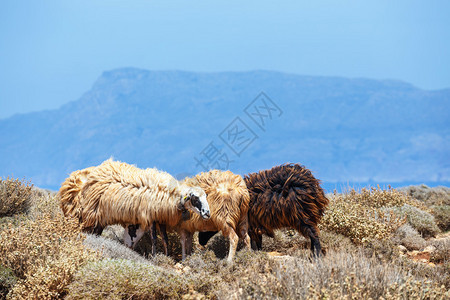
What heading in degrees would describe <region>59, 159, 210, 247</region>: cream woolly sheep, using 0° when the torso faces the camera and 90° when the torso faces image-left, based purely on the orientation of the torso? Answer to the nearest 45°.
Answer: approximately 270°

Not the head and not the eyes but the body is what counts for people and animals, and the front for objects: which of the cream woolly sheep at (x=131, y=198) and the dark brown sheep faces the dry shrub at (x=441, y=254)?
the cream woolly sheep

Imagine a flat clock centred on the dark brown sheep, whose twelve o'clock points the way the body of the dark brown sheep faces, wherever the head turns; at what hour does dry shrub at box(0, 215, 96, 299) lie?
The dry shrub is roughly at 11 o'clock from the dark brown sheep.

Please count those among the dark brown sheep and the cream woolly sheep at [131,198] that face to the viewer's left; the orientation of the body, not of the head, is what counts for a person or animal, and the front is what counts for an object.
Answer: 1

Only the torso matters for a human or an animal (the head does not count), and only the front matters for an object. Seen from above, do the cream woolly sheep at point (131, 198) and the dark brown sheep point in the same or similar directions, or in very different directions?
very different directions

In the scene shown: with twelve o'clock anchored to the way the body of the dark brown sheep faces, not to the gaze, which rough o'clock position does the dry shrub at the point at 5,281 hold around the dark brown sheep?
The dry shrub is roughly at 11 o'clock from the dark brown sheep.

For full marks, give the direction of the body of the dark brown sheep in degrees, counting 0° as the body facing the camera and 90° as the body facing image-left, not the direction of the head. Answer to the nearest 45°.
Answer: approximately 90°

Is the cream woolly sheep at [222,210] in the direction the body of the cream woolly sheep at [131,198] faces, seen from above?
yes

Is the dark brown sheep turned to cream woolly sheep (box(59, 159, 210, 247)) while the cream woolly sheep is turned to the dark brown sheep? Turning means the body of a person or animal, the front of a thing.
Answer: yes
